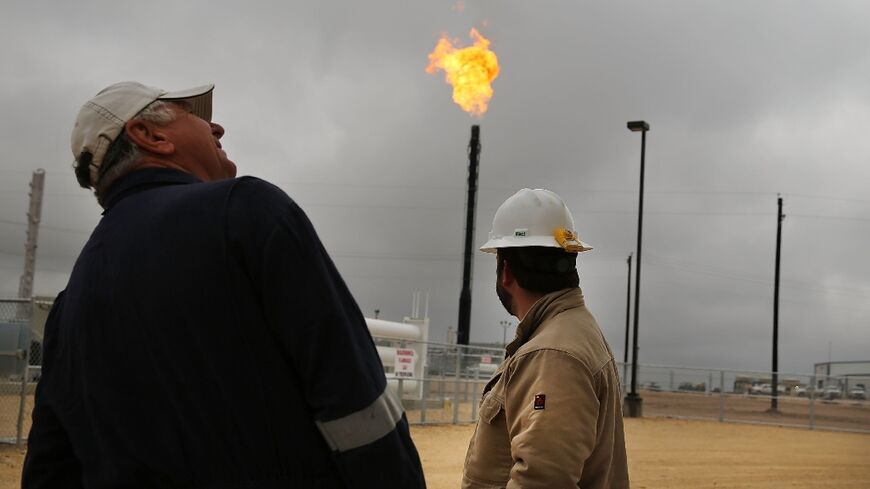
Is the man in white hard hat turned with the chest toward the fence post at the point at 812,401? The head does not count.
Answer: no

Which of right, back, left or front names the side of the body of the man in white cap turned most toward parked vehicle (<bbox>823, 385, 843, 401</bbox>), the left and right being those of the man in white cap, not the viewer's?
front

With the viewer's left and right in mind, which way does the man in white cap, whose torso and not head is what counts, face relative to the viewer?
facing away from the viewer and to the right of the viewer

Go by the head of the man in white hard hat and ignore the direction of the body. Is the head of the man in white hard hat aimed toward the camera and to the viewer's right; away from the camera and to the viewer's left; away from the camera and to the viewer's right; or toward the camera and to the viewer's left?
away from the camera and to the viewer's left

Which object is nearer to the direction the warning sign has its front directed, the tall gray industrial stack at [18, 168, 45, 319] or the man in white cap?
the man in white cap

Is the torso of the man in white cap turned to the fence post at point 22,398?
no

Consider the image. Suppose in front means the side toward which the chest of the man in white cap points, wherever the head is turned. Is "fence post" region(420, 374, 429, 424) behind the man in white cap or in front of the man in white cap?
in front

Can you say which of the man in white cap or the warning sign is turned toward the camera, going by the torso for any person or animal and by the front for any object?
the warning sign

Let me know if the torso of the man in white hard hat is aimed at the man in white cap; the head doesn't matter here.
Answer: no

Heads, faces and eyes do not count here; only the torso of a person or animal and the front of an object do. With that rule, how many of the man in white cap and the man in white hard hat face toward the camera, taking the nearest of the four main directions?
0

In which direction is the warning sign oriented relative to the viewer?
toward the camera

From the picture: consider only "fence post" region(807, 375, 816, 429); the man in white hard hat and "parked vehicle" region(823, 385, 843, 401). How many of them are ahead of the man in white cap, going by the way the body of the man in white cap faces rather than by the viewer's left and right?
3

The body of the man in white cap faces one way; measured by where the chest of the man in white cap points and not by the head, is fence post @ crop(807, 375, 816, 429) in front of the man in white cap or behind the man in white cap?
in front

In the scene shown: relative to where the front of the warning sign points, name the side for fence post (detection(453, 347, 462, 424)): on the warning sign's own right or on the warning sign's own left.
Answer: on the warning sign's own left

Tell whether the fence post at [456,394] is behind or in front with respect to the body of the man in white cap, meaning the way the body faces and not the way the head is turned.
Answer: in front

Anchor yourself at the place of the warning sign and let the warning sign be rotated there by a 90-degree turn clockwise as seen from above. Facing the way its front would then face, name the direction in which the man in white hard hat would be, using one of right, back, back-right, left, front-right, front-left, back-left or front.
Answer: left

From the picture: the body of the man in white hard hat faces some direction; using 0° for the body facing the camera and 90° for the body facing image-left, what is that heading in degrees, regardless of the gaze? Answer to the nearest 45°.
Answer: approximately 90°
